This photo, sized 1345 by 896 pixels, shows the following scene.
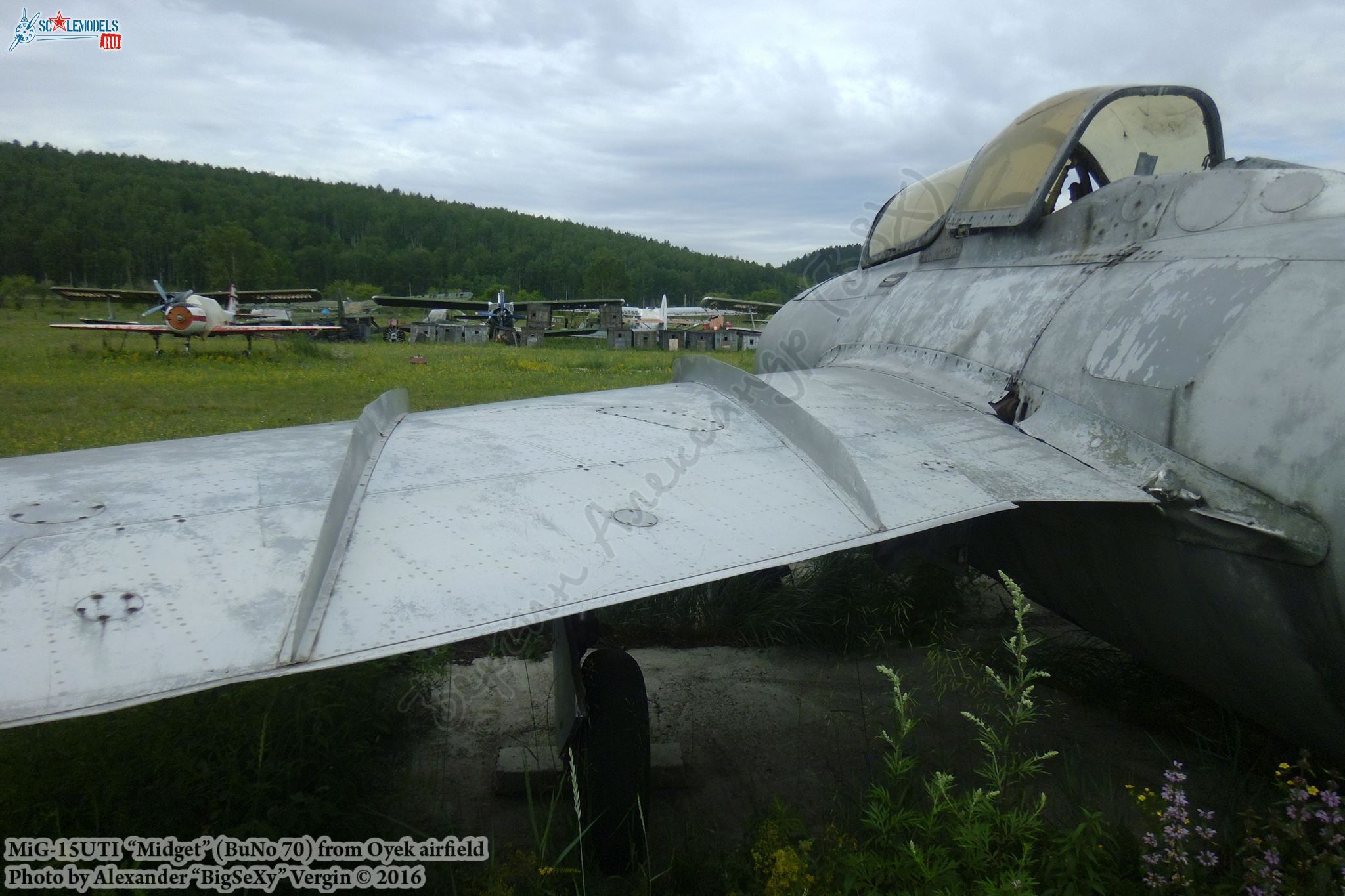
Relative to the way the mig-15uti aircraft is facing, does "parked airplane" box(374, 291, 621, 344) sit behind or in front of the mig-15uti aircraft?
in front

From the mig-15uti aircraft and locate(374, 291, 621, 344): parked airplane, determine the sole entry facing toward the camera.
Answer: the parked airplane

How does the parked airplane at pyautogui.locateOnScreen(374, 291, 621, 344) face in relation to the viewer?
toward the camera

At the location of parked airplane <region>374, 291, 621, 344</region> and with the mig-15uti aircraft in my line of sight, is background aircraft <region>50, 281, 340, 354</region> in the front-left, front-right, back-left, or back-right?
front-right

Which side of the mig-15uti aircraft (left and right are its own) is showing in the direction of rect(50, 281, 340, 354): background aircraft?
front

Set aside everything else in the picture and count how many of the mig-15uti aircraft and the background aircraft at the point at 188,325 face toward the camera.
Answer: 1

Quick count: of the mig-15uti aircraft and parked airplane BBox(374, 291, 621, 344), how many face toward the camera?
1

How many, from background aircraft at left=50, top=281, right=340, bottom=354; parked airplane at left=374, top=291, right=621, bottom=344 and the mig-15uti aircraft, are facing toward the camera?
2

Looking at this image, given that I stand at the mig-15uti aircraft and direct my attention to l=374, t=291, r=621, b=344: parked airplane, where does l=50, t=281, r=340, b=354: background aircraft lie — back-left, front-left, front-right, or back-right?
front-left

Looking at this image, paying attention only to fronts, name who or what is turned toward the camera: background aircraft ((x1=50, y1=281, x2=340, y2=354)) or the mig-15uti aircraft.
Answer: the background aircraft

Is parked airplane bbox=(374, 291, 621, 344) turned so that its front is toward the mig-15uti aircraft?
yes

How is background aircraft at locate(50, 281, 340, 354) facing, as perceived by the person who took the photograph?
facing the viewer

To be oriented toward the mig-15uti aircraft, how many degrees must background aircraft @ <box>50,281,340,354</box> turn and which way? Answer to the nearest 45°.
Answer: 0° — it already faces it
